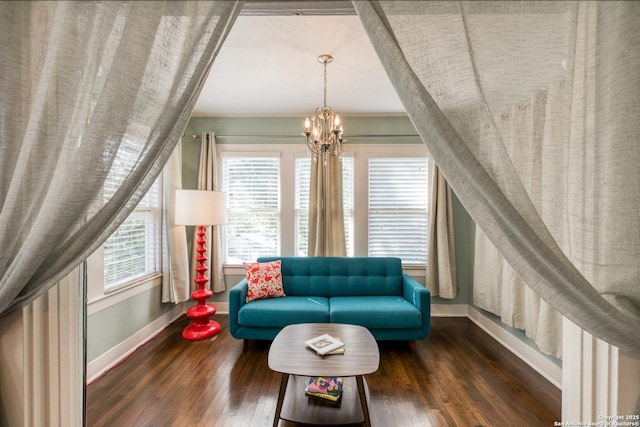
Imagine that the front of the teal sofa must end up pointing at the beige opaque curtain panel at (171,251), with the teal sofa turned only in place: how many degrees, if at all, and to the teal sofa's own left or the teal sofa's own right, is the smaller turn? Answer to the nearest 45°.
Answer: approximately 90° to the teal sofa's own right

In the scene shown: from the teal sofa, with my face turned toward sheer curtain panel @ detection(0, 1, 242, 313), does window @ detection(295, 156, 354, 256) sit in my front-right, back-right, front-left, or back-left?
back-right

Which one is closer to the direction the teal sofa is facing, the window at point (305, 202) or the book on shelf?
the book on shelf

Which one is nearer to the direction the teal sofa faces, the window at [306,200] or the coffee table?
the coffee table

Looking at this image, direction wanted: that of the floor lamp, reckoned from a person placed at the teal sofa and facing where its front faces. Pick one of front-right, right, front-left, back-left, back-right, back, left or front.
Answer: right

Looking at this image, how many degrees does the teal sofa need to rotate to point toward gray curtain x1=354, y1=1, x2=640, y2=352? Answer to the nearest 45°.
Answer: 0° — it already faces it

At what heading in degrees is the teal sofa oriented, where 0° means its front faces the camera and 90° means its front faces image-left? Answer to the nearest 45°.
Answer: approximately 0°

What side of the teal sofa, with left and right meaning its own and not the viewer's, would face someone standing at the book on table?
front
